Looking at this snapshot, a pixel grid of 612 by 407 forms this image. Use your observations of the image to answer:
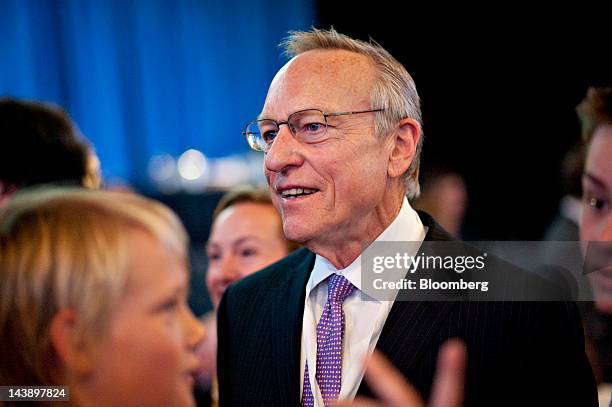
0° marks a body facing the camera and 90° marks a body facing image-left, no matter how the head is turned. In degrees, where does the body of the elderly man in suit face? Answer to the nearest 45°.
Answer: approximately 45°
